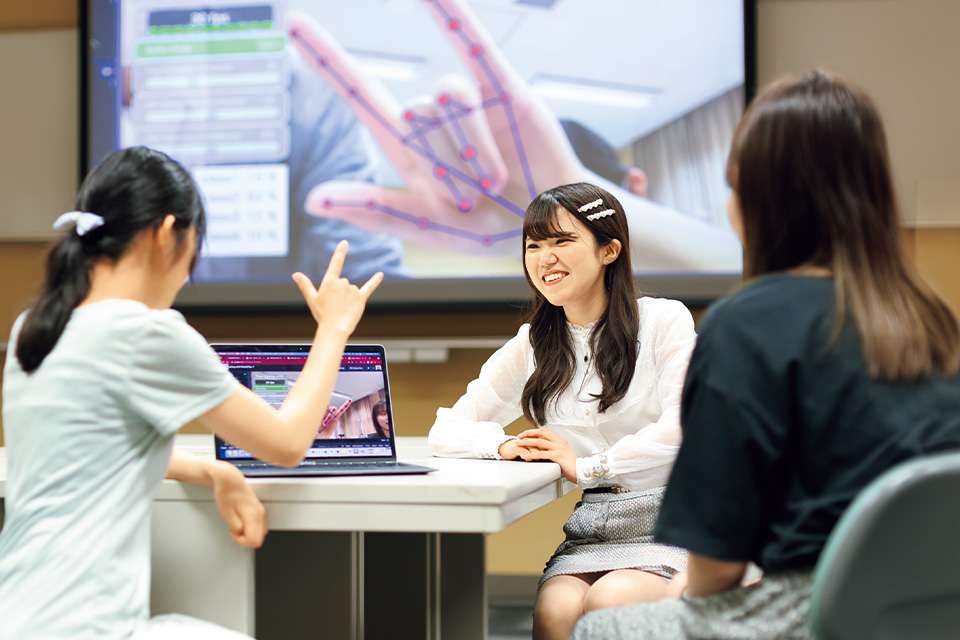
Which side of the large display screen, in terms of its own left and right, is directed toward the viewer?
front

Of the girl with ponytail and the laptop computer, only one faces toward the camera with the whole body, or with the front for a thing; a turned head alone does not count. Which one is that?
the laptop computer

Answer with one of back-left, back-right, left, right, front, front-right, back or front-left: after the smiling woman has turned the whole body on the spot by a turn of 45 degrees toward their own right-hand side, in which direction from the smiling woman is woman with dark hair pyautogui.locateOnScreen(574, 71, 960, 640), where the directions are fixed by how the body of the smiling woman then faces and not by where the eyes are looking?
left

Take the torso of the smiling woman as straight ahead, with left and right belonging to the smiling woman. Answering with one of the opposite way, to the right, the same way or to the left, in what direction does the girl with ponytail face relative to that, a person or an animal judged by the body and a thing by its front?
the opposite way

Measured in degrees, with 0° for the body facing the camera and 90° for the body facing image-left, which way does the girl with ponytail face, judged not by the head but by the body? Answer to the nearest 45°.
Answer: approximately 225°

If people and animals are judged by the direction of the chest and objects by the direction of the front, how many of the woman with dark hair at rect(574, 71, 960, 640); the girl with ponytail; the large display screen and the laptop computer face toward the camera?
2

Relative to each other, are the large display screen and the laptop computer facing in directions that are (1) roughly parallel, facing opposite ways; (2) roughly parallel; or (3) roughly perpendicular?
roughly parallel

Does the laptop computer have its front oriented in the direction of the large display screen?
no

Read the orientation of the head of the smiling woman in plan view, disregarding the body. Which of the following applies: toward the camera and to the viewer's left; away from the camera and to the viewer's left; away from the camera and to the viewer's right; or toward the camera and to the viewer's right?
toward the camera and to the viewer's left

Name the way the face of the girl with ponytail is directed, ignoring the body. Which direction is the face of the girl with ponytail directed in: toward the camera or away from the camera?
away from the camera

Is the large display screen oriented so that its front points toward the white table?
yes

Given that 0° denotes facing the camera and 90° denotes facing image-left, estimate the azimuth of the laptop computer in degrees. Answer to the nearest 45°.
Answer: approximately 0°

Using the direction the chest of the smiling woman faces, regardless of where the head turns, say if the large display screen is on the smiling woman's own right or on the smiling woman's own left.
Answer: on the smiling woman's own right

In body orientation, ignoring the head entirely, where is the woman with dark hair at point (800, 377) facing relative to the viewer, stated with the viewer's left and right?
facing away from the viewer and to the left of the viewer

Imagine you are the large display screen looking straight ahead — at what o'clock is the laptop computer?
The laptop computer is roughly at 12 o'clock from the large display screen.

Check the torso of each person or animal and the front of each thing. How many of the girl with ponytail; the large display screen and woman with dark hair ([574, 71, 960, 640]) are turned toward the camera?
1
